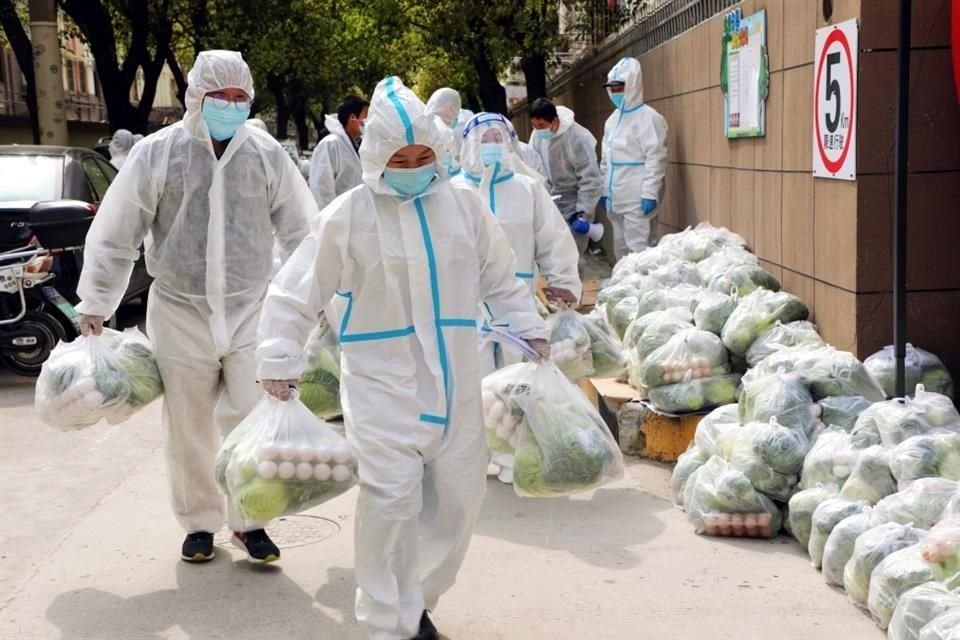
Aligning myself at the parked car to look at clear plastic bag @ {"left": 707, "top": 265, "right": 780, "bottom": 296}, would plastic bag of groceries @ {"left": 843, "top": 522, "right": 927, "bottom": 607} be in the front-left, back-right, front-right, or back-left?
front-right

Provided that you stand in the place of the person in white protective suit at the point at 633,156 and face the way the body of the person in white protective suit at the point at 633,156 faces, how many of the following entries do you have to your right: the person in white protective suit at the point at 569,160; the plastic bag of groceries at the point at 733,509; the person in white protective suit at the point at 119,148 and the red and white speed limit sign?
2

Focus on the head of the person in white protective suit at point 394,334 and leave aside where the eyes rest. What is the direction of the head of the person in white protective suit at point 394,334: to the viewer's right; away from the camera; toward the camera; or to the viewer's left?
toward the camera

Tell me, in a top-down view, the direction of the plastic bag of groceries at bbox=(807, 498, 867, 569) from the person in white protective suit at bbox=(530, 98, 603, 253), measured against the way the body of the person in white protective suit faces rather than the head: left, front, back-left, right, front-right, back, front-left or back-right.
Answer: front-left

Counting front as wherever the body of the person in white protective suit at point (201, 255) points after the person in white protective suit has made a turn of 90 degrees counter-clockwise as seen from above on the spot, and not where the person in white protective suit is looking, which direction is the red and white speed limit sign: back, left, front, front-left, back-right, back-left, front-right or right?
front

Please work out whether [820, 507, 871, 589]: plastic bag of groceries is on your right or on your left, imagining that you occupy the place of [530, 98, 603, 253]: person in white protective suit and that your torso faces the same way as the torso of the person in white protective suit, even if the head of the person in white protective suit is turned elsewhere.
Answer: on your left

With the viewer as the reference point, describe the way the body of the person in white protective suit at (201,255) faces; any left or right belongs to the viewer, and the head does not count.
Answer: facing the viewer

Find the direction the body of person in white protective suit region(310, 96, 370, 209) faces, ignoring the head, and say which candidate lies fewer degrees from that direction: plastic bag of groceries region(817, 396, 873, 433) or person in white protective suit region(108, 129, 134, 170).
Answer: the plastic bag of groceries

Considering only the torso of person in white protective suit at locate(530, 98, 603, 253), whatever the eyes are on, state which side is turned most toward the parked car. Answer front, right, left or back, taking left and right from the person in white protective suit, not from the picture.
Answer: front

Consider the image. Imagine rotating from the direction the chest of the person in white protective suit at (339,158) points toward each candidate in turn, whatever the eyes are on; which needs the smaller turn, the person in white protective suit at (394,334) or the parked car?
the person in white protective suit

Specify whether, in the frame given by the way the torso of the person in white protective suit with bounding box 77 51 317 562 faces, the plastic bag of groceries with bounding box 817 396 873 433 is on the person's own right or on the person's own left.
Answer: on the person's own left

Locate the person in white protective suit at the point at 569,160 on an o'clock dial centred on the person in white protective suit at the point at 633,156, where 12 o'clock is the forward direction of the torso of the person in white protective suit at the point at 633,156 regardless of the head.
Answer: the person in white protective suit at the point at 569,160 is roughly at 3 o'clock from the person in white protective suit at the point at 633,156.
